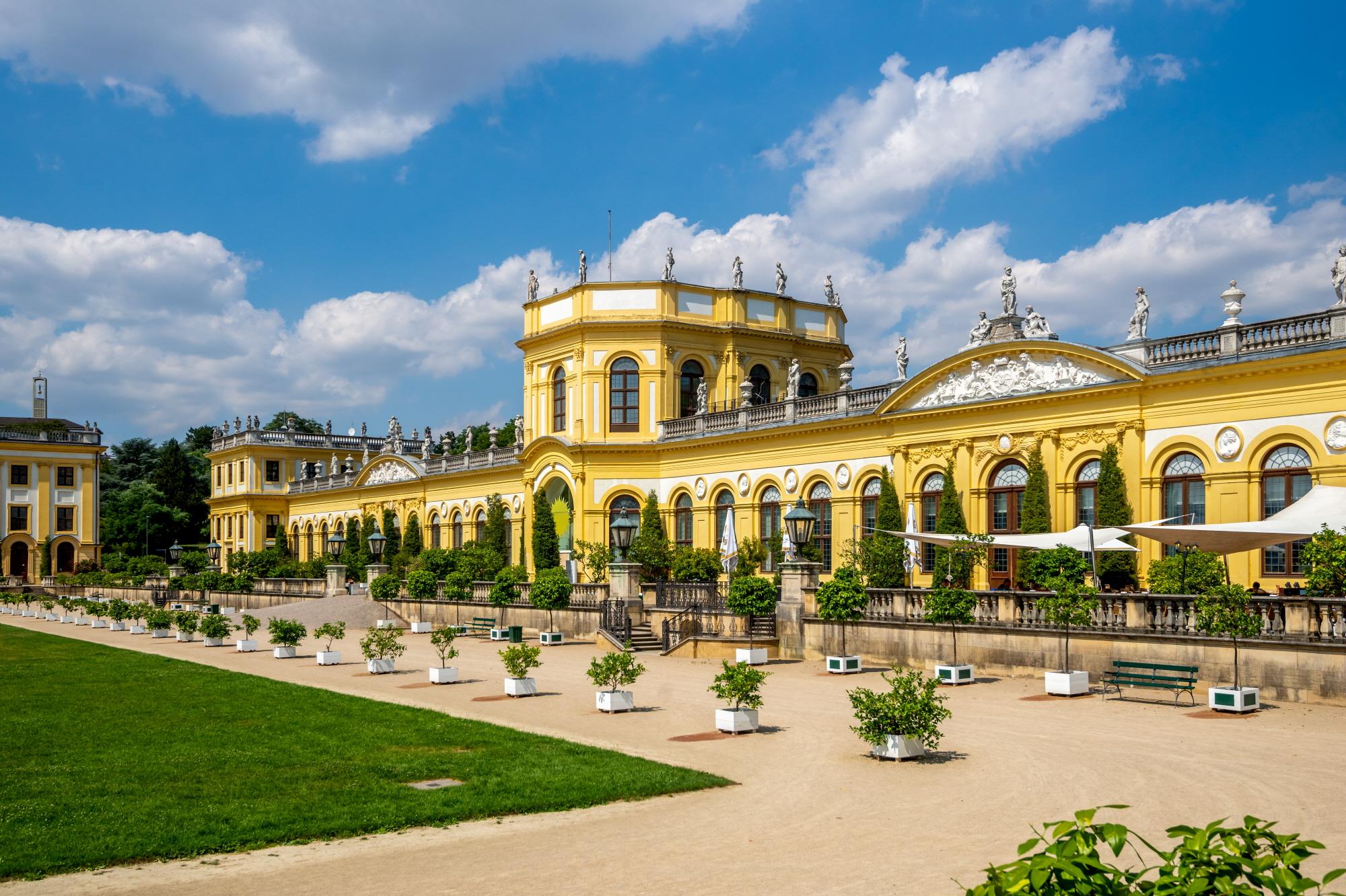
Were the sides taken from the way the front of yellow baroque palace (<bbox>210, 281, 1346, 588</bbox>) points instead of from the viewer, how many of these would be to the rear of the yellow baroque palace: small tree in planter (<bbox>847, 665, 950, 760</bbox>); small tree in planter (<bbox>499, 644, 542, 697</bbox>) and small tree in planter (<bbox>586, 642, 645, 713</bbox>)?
0

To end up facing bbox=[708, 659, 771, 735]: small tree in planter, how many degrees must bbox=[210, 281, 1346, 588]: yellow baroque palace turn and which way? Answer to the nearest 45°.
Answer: approximately 45° to its left

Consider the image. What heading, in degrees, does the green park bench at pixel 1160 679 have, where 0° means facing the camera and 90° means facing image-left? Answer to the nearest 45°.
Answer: approximately 45°

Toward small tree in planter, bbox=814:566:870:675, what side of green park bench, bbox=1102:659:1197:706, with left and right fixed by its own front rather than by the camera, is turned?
right

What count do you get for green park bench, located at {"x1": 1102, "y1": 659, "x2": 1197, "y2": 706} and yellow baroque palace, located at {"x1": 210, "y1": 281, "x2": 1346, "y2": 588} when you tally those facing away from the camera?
0

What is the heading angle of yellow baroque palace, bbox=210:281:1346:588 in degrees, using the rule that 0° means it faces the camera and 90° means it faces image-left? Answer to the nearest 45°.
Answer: approximately 45°

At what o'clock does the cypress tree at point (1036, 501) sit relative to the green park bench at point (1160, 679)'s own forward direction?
The cypress tree is roughly at 4 o'clock from the green park bench.

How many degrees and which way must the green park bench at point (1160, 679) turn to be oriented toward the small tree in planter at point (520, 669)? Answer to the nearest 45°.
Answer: approximately 45° to its right

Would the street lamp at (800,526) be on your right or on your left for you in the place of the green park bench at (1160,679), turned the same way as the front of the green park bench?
on your right

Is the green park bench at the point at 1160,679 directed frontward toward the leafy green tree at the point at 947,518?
no

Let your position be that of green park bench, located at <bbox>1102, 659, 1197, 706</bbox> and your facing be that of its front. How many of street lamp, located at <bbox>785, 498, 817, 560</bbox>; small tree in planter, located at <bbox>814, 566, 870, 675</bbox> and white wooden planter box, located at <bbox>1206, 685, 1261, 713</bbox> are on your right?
2

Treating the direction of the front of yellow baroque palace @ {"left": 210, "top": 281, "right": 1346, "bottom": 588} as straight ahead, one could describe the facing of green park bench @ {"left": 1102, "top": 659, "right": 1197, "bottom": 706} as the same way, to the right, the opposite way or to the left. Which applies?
the same way

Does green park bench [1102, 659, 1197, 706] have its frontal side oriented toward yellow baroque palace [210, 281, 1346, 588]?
no

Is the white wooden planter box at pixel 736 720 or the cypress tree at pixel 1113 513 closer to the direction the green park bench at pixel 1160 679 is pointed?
the white wooden planter box

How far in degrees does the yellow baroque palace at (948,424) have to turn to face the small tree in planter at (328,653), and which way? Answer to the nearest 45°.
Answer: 0° — it already faces it
